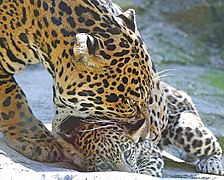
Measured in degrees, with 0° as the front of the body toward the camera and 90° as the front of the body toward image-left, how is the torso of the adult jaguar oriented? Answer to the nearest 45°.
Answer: approximately 270°
